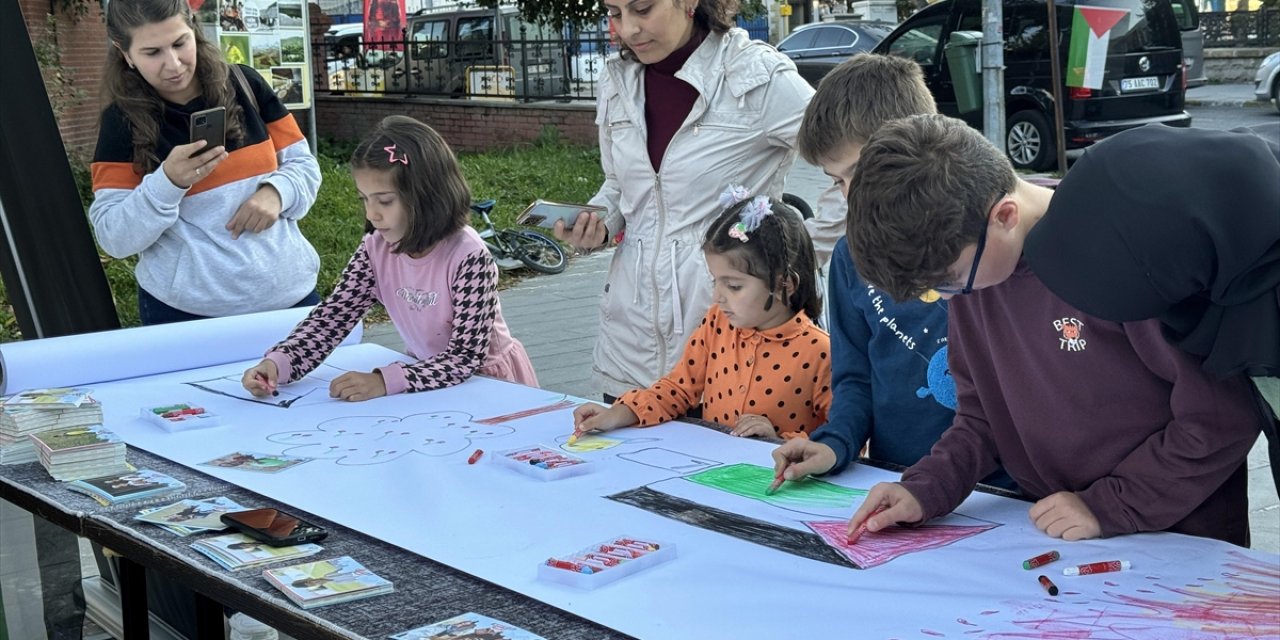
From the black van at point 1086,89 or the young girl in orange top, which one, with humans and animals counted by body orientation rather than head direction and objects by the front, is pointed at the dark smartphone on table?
the young girl in orange top

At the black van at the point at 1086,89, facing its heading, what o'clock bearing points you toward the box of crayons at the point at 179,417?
The box of crayons is roughly at 8 o'clock from the black van.

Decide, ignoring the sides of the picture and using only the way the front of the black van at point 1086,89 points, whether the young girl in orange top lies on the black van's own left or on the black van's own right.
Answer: on the black van's own left

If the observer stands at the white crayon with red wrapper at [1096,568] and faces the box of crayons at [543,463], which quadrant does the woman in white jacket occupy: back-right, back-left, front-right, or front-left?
front-right

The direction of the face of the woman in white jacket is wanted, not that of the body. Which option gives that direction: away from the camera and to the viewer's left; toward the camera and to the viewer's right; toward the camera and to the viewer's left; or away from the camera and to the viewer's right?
toward the camera and to the viewer's left

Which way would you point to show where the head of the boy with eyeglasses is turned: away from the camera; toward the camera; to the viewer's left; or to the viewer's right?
to the viewer's left

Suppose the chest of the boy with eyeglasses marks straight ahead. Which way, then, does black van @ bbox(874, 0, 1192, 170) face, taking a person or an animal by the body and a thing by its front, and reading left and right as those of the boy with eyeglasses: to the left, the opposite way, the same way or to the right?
to the right

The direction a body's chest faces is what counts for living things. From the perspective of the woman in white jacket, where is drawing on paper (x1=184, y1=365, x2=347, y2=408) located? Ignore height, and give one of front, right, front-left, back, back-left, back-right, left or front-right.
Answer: front-right

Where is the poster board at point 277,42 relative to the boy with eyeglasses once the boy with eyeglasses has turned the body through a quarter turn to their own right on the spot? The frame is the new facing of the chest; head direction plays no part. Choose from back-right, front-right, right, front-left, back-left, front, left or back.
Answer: front

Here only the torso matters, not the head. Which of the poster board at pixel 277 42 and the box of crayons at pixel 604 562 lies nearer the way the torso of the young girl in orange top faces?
the box of crayons

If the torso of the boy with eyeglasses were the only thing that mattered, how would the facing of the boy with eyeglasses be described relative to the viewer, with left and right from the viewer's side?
facing the viewer and to the left of the viewer
